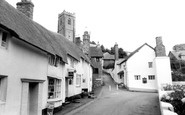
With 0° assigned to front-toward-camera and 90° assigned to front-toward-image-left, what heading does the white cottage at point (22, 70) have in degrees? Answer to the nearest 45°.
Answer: approximately 315°

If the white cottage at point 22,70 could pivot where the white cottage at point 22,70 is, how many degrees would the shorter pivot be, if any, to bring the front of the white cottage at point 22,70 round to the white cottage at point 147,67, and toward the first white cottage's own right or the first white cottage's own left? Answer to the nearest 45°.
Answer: approximately 90° to the first white cottage's own left
